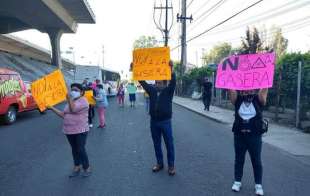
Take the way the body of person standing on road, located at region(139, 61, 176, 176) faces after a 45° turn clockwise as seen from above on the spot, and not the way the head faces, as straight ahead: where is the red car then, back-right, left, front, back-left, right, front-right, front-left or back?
right

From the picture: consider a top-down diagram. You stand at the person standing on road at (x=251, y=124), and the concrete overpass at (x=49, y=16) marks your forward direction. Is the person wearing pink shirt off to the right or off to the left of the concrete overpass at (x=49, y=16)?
left

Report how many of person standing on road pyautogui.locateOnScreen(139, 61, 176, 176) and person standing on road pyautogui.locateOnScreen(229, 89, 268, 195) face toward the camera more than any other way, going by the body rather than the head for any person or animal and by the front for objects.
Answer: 2

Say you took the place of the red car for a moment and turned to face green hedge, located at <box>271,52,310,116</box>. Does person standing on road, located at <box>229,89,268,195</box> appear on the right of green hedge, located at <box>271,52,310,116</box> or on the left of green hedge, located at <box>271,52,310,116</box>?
right

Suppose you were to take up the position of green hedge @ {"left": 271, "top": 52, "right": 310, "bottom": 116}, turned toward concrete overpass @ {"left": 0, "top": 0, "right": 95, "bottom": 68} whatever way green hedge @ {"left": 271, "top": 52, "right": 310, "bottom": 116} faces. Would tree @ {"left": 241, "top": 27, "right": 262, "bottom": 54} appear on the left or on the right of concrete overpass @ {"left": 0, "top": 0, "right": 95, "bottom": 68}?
right

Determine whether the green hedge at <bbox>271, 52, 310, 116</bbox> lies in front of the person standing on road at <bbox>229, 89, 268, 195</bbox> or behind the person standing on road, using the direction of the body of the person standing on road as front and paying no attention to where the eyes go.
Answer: behind

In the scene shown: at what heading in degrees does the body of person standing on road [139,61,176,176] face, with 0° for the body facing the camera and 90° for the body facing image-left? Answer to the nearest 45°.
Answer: approximately 0°

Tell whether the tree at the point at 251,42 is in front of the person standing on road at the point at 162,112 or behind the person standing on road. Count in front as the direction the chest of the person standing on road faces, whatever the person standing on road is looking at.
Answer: behind

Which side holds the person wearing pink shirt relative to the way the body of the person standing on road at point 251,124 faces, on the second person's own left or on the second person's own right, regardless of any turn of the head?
on the second person's own right
